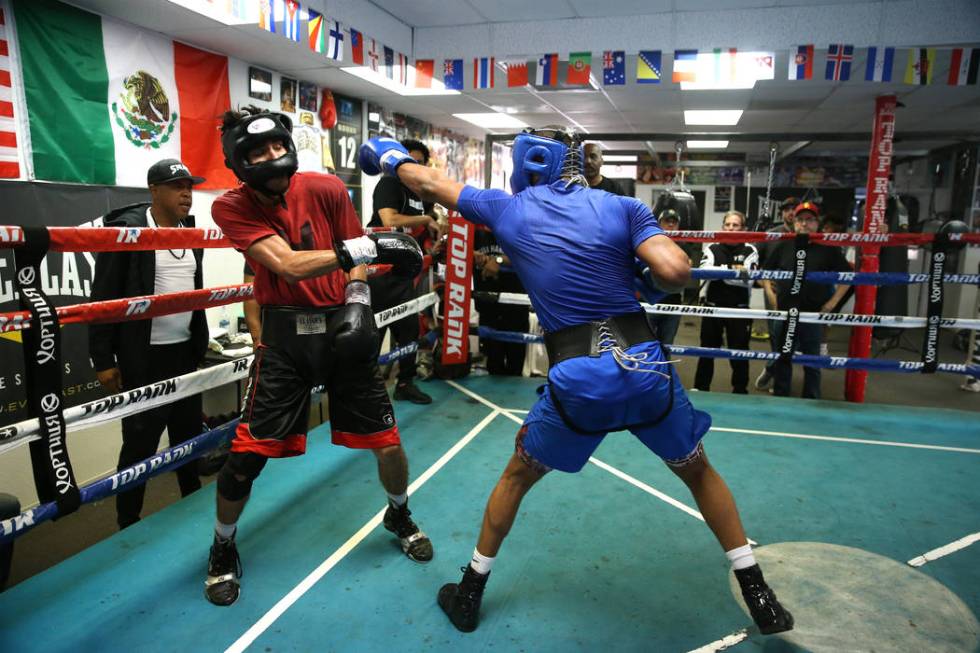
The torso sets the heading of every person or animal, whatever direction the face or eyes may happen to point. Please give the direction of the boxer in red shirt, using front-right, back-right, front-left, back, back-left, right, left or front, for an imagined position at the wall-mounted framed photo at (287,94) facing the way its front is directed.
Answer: front-right

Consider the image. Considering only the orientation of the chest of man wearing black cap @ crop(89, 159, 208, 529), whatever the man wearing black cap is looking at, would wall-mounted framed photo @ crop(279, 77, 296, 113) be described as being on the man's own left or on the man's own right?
on the man's own left

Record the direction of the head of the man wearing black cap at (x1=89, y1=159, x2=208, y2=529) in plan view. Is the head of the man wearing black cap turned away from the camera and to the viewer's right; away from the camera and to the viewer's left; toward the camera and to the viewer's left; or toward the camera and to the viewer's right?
toward the camera and to the viewer's right

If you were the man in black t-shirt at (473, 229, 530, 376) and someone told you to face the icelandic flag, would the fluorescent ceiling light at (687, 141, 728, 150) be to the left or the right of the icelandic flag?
left

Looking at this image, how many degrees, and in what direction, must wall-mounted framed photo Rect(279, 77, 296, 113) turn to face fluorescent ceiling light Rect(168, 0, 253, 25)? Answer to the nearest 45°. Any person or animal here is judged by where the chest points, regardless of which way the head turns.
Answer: approximately 45° to its right

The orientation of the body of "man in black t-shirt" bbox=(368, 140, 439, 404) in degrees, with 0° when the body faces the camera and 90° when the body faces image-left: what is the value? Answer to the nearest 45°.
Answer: approximately 315°

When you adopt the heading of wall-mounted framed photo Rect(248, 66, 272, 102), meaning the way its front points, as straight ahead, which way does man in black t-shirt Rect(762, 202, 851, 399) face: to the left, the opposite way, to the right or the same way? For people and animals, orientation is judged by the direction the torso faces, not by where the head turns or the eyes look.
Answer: to the right

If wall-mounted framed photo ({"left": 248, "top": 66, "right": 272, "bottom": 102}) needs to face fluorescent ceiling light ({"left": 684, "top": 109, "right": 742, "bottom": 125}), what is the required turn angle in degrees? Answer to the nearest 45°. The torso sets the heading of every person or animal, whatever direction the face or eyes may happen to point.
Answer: approximately 45° to its left

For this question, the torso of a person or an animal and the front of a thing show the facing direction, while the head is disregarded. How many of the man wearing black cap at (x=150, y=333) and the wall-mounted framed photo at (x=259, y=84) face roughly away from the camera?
0
